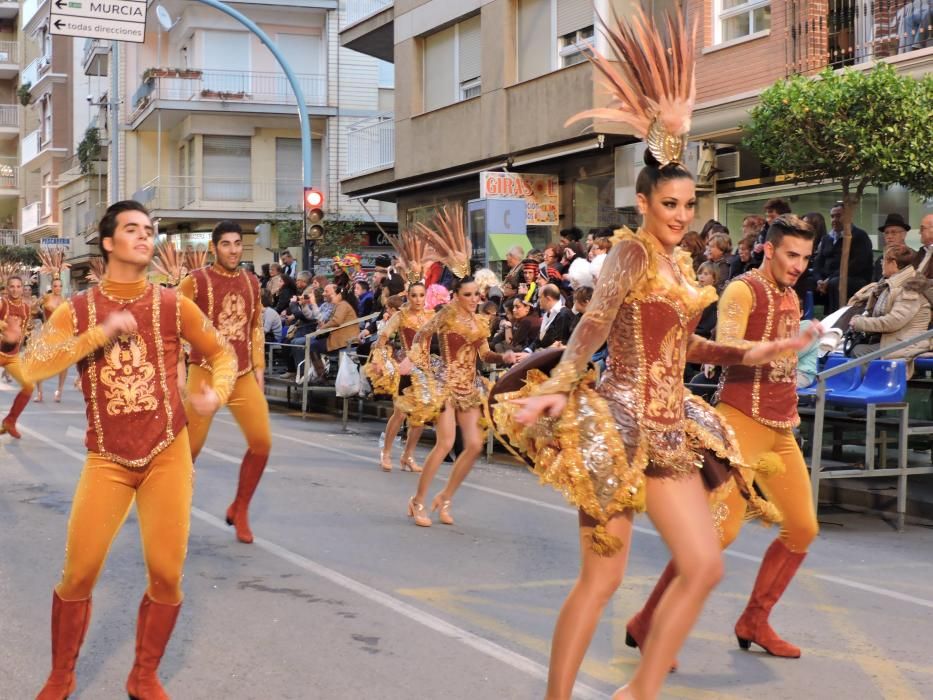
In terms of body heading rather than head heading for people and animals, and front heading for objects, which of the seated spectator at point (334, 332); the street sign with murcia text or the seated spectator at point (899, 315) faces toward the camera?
the street sign with murcia text

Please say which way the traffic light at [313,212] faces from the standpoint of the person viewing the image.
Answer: facing the viewer

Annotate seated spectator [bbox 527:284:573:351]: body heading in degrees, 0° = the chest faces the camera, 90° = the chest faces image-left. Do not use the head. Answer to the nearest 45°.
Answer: approximately 45°

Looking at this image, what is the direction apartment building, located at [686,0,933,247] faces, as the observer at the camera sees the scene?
facing the viewer and to the left of the viewer

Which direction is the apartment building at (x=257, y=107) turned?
toward the camera

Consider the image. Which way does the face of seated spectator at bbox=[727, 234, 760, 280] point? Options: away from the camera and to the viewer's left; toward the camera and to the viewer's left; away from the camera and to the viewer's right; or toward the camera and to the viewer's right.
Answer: toward the camera and to the viewer's left

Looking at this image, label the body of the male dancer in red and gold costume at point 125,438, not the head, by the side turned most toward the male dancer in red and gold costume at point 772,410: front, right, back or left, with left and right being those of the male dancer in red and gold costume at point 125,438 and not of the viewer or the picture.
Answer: left

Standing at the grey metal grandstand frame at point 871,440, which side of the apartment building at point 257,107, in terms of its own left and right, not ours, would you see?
front

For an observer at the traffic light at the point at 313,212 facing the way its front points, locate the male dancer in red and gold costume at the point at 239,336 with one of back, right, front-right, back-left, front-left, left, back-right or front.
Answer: front

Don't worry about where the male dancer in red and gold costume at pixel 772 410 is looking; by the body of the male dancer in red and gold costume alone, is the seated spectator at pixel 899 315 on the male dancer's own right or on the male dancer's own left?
on the male dancer's own left

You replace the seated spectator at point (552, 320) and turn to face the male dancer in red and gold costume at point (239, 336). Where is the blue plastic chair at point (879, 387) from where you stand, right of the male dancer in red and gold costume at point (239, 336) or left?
left

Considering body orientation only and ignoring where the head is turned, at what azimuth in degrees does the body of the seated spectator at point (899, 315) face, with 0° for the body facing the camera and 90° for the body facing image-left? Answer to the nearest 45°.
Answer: approximately 90°
